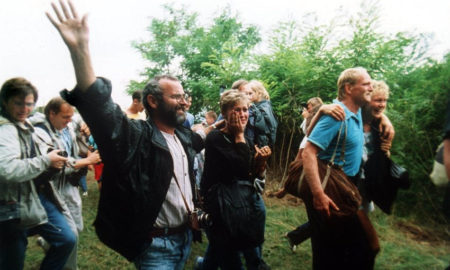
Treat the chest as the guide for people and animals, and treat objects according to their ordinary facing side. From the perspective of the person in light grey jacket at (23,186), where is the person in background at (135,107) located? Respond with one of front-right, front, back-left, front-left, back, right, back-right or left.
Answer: left

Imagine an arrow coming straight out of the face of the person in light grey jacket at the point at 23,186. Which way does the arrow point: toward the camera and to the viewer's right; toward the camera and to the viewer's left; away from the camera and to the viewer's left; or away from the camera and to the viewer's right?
toward the camera and to the viewer's right

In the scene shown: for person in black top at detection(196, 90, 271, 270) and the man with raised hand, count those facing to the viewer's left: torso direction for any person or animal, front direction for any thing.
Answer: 0

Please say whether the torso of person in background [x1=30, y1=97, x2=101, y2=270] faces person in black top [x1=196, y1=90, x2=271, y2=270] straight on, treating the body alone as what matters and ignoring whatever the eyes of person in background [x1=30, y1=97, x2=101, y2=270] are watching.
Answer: yes

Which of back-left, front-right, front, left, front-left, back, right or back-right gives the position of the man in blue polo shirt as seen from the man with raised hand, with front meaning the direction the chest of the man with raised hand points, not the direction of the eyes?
front-left
